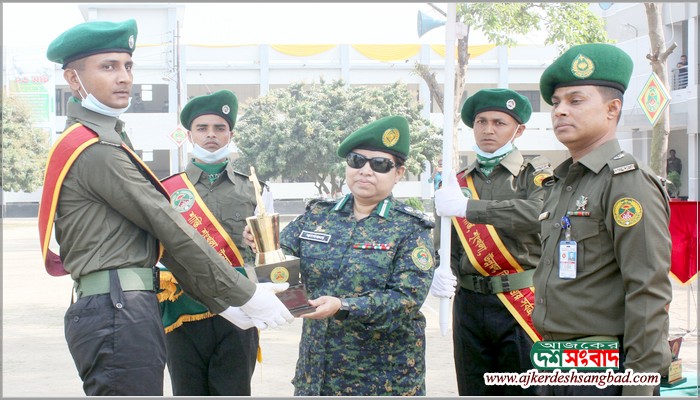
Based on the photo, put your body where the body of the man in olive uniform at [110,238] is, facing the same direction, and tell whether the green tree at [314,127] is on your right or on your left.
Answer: on your left

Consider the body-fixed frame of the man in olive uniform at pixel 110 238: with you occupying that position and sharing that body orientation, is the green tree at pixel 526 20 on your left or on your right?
on your left

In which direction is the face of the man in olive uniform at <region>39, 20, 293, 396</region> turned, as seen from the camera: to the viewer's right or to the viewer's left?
to the viewer's right

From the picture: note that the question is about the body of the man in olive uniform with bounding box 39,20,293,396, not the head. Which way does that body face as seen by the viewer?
to the viewer's right

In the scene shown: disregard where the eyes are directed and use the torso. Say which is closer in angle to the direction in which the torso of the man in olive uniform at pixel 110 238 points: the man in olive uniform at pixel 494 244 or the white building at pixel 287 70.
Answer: the man in olive uniform

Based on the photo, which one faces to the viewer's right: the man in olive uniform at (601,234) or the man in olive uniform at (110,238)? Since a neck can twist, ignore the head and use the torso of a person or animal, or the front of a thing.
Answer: the man in olive uniform at (110,238)

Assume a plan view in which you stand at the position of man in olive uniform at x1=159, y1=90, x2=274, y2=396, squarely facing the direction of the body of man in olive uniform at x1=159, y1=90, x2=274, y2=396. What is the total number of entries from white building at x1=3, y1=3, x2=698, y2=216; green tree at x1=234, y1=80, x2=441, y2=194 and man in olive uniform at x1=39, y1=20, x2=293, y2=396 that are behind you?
2

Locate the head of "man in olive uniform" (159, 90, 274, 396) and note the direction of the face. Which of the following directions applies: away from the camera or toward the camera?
toward the camera

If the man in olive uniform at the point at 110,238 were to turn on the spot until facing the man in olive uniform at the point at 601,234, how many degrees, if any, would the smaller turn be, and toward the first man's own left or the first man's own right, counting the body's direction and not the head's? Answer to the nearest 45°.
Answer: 0° — they already face them

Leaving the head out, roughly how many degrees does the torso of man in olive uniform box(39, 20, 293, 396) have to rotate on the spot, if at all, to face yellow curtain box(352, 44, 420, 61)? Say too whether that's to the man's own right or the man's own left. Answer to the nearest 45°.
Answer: approximately 90° to the man's own left

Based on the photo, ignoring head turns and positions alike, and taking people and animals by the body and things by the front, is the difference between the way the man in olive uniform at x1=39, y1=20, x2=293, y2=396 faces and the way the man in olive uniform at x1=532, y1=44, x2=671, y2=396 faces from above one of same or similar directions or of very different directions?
very different directions

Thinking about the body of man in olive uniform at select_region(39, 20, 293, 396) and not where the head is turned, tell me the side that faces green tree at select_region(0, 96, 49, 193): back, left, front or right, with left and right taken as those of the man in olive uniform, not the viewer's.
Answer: left

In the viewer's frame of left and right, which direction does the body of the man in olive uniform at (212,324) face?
facing the viewer

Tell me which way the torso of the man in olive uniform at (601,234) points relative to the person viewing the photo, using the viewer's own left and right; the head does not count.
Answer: facing the viewer and to the left of the viewer

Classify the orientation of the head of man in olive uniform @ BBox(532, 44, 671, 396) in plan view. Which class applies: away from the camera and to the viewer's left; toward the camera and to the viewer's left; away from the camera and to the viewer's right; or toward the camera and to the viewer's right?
toward the camera and to the viewer's left
